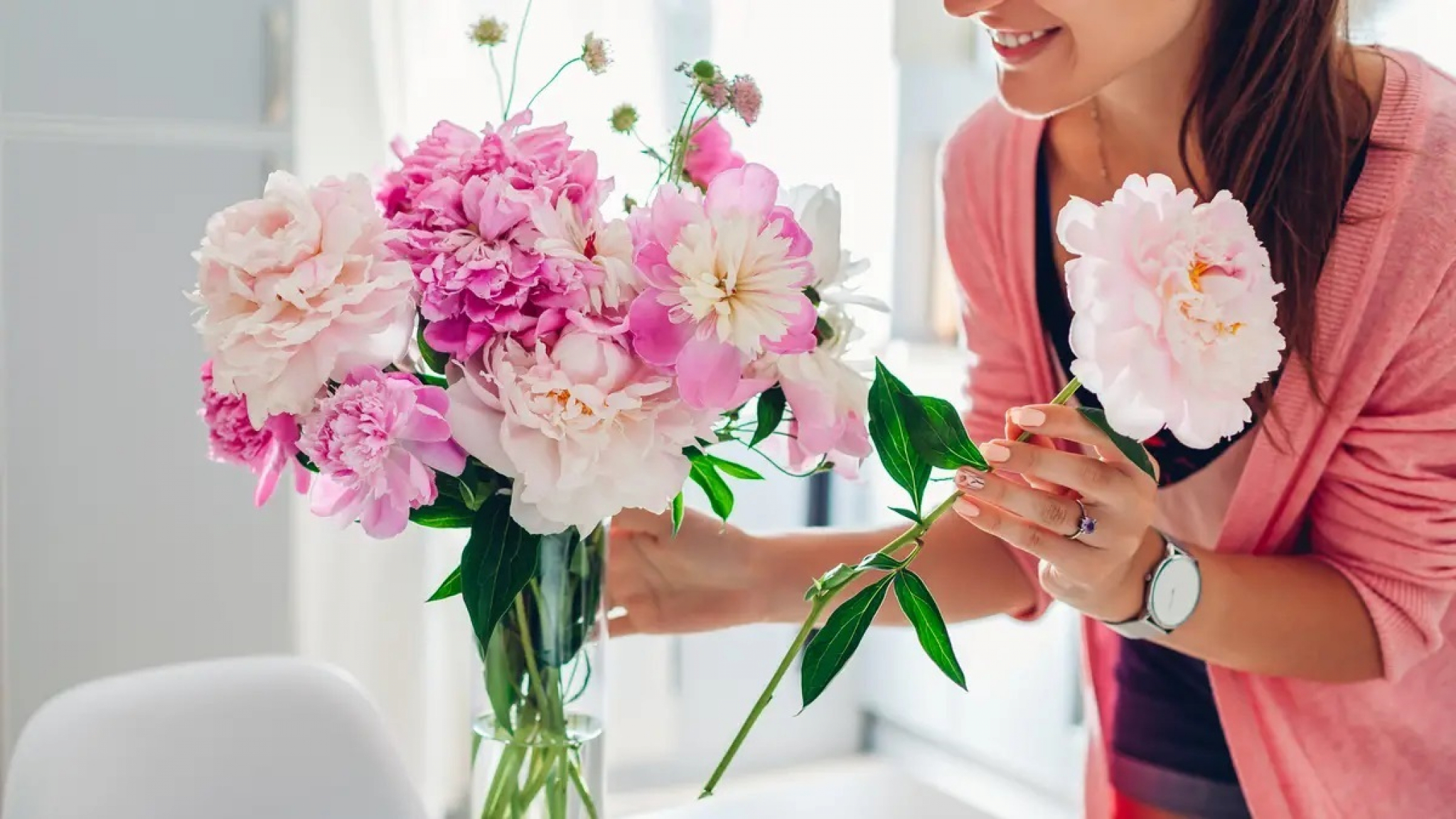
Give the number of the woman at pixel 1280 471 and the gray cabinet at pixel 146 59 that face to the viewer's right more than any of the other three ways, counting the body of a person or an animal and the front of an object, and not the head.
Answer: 0

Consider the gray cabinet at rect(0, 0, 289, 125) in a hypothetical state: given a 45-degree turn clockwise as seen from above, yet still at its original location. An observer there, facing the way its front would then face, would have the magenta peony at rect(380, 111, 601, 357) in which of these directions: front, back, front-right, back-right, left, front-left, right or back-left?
front-left

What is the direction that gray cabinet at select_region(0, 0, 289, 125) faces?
toward the camera

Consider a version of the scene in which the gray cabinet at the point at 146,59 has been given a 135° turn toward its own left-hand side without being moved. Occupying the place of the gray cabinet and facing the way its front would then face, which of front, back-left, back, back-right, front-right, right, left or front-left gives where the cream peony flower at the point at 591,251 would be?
back-right

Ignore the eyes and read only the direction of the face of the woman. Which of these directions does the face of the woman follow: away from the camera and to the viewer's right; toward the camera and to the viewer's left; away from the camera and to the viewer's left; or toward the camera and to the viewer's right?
toward the camera and to the viewer's left

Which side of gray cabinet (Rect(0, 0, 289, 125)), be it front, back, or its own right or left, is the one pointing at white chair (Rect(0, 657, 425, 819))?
front

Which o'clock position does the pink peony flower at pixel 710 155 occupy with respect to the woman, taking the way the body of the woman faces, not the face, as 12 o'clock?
The pink peony flower is roughly at 12 o'clock from the woman.

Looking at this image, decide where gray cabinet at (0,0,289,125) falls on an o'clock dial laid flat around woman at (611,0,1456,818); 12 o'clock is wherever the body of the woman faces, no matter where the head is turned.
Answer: The gray cabinet is roughly at 2 o'clock from the woman.

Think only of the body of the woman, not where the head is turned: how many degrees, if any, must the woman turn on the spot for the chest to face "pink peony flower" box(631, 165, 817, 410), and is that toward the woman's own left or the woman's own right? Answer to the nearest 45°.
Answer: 0° — they already face it

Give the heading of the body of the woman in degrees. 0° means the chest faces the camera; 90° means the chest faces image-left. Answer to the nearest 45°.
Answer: approximately 45°

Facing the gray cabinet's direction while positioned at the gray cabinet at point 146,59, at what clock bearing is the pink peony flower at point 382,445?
The pink peony flower is roughly at 12 o'clock from the gray cabinet.
